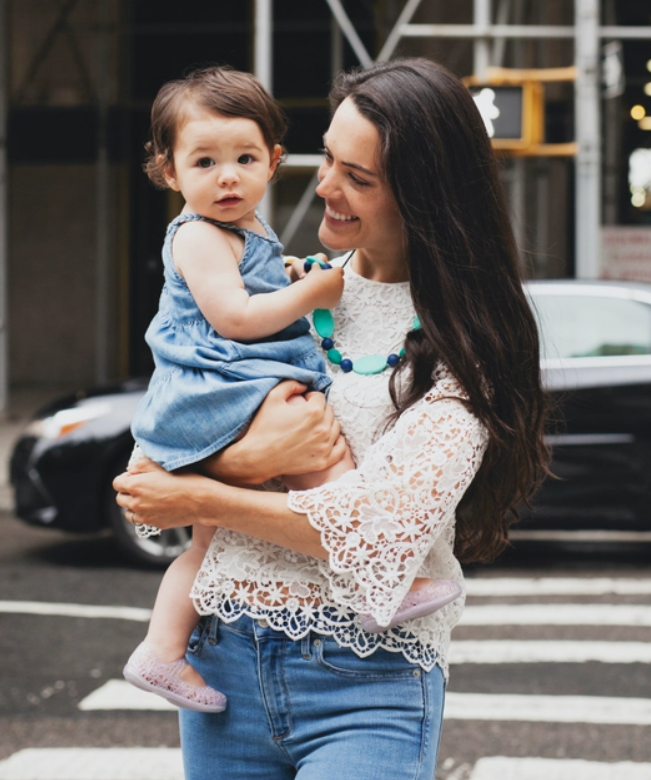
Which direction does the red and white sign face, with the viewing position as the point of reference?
facing the viewer

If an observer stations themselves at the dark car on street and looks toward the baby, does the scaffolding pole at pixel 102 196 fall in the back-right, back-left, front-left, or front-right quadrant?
back-right

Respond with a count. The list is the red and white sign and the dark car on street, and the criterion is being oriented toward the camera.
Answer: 1

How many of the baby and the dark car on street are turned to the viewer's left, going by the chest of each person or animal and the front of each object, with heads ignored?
1

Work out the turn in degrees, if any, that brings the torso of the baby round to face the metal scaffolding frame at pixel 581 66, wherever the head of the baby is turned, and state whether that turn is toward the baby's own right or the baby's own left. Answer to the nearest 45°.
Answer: approximately 135° to the baby's own left

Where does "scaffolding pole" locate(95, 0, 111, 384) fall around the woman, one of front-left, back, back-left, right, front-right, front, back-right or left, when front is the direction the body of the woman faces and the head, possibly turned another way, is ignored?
back-right

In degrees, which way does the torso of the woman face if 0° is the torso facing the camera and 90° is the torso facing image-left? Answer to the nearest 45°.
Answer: approximately 45°

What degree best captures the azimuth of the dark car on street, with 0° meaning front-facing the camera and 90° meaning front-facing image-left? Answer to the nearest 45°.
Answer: approximately 90°

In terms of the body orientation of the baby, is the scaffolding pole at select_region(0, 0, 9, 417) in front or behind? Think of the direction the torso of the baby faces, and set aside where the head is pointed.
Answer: behind

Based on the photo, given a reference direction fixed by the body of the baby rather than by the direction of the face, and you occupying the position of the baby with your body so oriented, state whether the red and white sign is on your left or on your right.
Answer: on your left

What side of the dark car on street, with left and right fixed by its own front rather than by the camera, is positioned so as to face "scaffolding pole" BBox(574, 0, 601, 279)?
right

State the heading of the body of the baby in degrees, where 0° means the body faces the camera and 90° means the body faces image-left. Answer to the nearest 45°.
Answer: approximately 315°

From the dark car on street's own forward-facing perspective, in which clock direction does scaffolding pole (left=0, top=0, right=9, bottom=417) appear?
The scaffolding pole is roughly at 2 o'clock from the dark car on street.

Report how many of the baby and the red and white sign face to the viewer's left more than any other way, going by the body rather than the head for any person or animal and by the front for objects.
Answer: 0
